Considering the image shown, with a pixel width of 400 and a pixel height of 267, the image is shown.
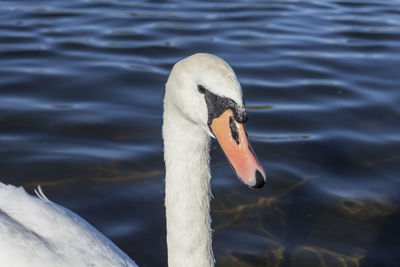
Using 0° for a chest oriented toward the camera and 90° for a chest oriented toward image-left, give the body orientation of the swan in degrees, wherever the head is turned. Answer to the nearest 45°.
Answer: approximately 270°
